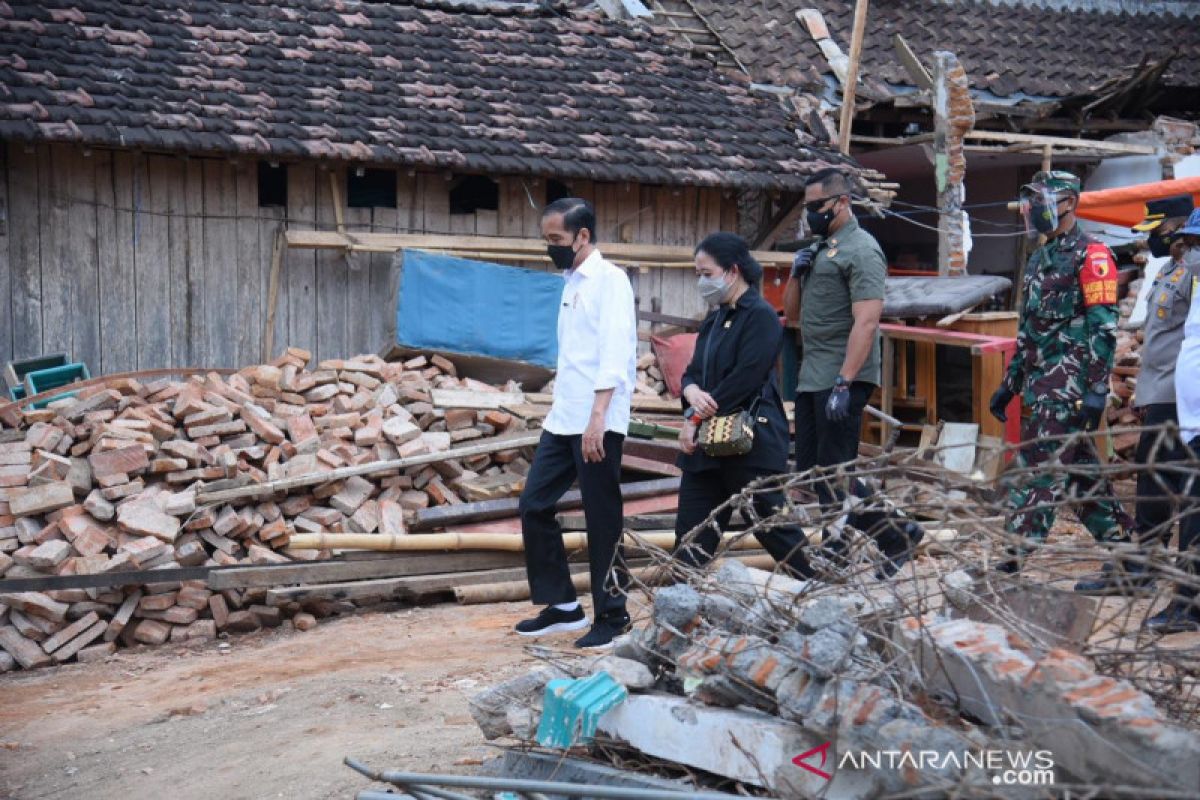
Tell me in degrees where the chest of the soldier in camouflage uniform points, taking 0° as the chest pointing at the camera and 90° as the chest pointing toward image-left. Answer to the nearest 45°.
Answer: approximately 45°

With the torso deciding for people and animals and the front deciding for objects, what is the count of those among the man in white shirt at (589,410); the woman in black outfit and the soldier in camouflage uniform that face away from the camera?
0

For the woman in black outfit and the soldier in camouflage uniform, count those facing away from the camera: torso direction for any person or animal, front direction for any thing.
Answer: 0

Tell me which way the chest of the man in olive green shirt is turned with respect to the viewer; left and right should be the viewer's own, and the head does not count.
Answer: facing the viewer and to the left of the viewer

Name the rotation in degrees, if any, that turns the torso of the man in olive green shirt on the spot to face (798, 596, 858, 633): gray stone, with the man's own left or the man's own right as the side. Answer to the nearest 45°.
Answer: approximately 45° to the man's own left

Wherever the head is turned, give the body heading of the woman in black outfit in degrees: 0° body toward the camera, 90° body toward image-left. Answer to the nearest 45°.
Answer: approximately 45°

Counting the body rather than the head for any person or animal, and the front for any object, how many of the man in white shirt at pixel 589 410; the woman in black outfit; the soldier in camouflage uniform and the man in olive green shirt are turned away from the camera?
0

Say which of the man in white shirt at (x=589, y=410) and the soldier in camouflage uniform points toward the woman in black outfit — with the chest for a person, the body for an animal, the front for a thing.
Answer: the soldier in camouflage uniform

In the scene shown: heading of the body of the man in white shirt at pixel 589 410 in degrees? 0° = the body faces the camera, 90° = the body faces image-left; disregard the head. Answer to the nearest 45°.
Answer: approximately 45°

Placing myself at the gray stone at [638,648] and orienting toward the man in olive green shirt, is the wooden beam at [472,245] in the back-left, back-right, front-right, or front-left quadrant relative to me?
front-left

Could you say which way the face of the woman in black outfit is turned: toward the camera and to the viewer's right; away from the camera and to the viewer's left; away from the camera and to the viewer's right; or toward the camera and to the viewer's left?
toward the camera and to the viewer's left

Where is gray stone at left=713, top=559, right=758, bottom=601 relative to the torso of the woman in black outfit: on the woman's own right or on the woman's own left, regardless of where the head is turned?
on the woman's own left

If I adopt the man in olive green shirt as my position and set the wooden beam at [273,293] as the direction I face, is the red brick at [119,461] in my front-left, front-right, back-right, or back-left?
front-left

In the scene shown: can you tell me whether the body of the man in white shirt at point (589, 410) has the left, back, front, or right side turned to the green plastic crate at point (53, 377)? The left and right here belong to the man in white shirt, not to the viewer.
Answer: right

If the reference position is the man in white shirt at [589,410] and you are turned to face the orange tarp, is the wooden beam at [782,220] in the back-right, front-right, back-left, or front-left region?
front-left

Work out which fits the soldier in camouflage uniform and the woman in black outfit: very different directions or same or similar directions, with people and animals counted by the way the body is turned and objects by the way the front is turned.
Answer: same or similar directions
